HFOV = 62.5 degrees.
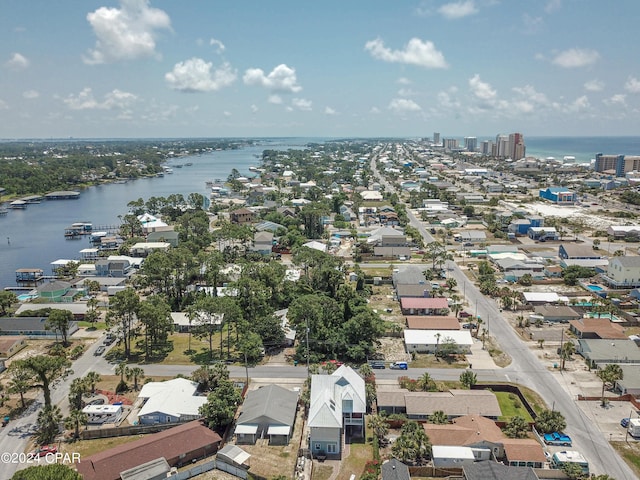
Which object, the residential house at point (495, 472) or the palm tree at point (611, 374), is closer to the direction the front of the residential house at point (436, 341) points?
the residential house

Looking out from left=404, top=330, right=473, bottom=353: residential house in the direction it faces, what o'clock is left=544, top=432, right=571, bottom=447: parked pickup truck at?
The parked pickup truck is roughly at 11 o'clock from the residential house.

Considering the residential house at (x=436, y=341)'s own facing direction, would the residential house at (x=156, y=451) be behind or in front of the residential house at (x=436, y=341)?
in front

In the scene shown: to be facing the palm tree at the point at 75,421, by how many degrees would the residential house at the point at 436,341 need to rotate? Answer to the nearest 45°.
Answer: approximately 45° to its right

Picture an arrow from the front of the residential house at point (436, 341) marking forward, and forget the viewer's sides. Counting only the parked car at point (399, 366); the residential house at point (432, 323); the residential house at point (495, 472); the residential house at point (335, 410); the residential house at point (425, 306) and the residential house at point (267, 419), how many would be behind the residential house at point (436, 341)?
2

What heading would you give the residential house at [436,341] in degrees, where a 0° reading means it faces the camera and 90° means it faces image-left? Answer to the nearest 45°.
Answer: approximately 0°

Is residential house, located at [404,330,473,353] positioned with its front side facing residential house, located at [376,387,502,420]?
yes

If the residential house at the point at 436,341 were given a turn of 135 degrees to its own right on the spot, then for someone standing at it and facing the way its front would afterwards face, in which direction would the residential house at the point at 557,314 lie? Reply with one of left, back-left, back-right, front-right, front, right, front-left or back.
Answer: right

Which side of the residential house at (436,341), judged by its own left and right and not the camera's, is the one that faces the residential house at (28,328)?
right

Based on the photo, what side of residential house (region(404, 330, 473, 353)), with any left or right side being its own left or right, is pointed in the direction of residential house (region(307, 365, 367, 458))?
front

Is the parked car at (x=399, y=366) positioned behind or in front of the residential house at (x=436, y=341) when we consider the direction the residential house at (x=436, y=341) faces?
in front

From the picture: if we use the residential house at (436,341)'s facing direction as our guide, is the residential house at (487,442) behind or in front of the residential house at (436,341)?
in front

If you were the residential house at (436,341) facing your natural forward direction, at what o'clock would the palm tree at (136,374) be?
The palm tree is roughly at 2 o'clock from the residential house.

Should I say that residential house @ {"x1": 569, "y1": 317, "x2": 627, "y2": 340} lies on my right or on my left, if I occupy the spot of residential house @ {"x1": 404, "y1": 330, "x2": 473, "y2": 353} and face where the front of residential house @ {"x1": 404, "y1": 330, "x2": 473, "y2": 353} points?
on my left

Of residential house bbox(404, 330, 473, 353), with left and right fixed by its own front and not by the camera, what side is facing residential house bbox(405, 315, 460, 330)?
back
